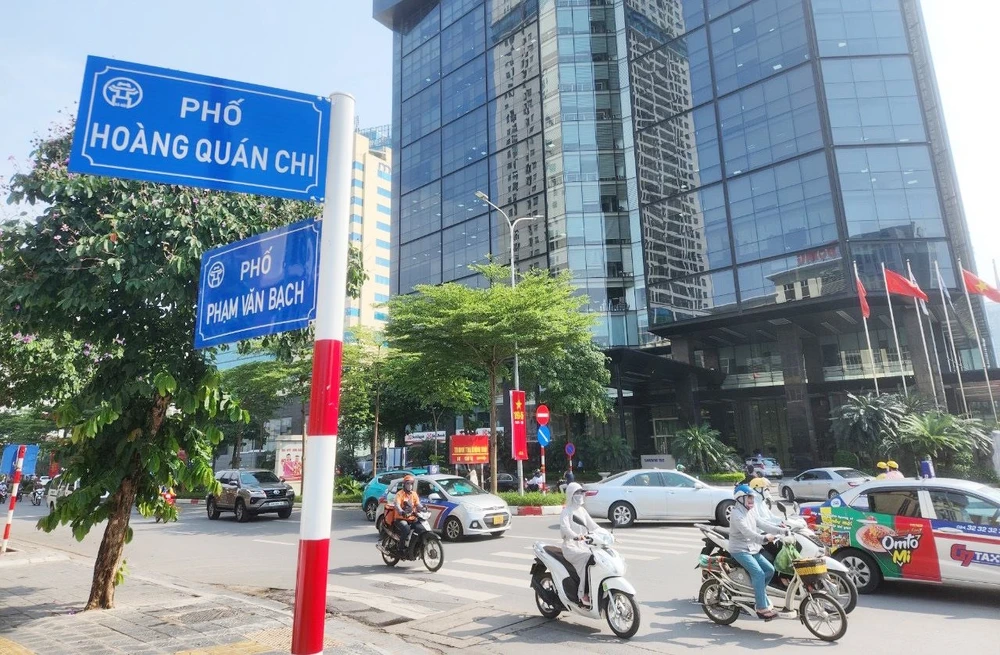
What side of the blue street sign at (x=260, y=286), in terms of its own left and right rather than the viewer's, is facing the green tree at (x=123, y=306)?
right

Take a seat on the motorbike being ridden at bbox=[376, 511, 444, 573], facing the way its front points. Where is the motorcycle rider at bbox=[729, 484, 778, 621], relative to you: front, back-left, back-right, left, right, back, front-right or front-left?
front

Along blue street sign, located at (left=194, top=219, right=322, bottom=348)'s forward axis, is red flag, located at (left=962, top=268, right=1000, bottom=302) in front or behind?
behind

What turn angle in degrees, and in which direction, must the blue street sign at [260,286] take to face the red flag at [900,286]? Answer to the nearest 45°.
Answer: approximately 180°

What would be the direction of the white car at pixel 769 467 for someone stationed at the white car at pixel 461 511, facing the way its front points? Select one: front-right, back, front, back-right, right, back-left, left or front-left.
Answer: left

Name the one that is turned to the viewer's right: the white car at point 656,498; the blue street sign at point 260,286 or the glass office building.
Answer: the white car
